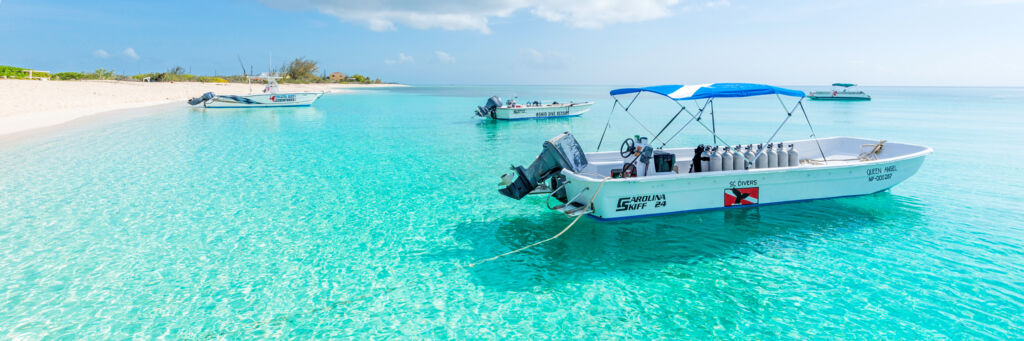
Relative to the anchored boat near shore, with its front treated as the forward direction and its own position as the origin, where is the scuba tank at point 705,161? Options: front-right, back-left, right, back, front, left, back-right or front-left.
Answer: right

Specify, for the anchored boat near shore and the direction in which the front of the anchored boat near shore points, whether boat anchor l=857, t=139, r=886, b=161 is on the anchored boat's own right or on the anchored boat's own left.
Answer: on the anchored boat's own right

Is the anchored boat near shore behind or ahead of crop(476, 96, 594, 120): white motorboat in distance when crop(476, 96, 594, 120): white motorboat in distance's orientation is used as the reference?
behind

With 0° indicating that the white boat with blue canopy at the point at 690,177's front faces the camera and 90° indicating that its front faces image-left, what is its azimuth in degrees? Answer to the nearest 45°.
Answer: approximately 225°

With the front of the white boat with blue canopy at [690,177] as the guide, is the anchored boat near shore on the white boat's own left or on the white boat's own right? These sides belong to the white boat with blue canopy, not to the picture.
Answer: on the white boat's own left

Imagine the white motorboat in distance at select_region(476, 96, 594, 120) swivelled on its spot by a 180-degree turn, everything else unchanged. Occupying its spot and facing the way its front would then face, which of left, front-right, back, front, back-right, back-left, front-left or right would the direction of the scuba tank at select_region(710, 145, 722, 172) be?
left

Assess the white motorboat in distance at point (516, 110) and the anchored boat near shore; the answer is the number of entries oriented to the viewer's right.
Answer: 2

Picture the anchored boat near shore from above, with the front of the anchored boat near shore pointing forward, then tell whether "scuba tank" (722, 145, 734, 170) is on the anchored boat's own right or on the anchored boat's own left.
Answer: on the anchored boat's own right

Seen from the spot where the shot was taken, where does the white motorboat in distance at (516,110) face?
facing to the right of the viewer

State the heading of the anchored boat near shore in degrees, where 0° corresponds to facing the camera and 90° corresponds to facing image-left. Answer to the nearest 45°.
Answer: approximately 270°
